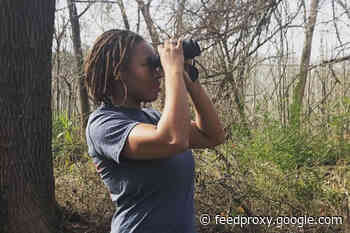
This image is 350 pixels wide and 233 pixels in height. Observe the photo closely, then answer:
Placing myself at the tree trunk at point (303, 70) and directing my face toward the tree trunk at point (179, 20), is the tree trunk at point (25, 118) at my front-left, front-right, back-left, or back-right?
front-left

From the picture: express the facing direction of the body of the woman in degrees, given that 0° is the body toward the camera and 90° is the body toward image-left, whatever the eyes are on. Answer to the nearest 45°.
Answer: approximately 270°

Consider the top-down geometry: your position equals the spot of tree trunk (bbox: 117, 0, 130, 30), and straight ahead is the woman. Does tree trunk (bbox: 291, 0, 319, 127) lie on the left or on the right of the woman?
left

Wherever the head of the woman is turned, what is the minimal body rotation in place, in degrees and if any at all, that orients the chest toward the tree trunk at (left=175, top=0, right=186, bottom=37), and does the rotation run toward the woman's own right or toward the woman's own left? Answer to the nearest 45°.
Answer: approximately 90° to the woman's own left

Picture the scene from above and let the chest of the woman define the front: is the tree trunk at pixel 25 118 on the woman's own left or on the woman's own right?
on the woman's own left

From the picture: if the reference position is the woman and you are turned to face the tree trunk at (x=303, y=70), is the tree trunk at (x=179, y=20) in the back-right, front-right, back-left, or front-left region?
front-left

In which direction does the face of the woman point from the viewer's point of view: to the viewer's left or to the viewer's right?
to the viewer's right

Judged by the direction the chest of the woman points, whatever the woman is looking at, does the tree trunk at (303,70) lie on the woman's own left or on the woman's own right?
on the woman's own left

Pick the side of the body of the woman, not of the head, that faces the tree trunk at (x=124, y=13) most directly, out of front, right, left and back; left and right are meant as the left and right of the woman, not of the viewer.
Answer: left
